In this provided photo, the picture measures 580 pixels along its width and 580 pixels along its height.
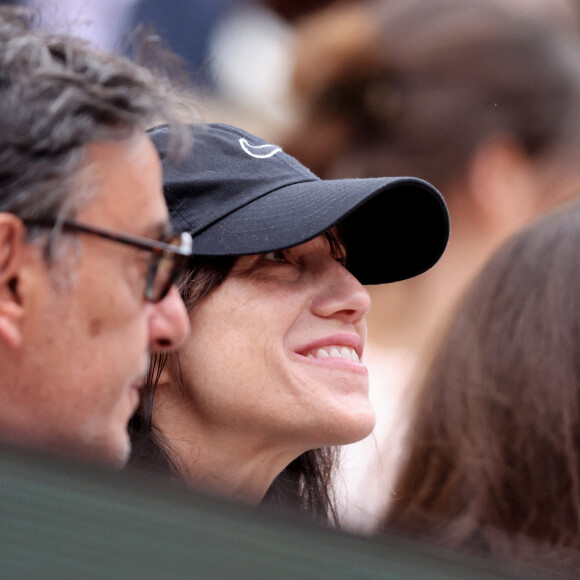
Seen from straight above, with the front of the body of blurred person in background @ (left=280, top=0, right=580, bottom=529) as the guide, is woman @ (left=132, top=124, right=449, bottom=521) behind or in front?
behind

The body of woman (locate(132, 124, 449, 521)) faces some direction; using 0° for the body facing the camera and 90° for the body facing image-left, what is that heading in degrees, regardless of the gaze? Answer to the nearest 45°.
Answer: approximately 315°

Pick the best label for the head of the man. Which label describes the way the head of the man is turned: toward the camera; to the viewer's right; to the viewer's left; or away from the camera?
to the viewer's right

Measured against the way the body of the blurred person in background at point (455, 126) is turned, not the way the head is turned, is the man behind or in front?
behind

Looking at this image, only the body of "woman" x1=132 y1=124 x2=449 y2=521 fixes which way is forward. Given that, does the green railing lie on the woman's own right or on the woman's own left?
on the woman's own right

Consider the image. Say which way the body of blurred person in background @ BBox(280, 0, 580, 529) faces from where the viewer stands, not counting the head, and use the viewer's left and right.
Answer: facing away from the viewer and to the right of the viewer

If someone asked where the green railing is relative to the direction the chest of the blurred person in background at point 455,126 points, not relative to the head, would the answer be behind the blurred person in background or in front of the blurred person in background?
behind
